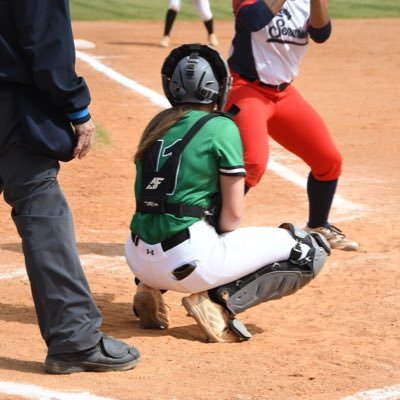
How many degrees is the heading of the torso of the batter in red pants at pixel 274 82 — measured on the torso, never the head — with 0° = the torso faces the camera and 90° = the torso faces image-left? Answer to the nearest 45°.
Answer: approximately 315°

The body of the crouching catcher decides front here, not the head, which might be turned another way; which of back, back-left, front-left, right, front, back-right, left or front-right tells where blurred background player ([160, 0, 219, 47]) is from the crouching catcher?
front-left

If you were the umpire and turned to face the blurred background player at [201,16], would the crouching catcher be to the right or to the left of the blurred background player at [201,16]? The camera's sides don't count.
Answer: right

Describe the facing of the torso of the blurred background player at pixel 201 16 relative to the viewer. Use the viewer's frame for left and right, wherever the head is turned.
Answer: facing the viewer

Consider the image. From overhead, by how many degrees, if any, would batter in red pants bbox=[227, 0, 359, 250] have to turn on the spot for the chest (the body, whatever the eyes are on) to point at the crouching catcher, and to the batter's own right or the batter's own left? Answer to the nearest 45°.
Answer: approximately 45° to the batter's own right

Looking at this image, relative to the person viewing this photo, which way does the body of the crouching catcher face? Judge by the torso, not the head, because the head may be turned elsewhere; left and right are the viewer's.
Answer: facing away from the viewer and to the right of the viewer

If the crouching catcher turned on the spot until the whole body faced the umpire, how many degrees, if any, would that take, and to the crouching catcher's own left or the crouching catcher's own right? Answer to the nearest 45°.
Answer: approximately 180°

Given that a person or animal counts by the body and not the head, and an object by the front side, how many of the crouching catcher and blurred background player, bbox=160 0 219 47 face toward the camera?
1

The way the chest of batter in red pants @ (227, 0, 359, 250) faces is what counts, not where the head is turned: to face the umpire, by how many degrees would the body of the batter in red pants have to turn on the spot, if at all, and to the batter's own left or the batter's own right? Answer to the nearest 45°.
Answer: approximately 45° to the batter's own right

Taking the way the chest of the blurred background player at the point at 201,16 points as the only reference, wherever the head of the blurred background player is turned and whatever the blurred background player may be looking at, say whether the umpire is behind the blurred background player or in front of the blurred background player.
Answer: in front

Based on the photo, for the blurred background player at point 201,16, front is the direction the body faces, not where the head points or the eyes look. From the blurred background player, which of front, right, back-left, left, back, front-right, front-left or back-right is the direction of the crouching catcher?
front

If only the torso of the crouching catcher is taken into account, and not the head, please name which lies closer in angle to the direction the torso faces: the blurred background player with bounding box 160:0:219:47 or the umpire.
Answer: the blurred background player

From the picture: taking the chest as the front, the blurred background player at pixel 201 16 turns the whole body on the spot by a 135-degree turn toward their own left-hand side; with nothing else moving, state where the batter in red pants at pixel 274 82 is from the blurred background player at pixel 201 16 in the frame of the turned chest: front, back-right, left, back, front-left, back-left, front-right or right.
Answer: back-right

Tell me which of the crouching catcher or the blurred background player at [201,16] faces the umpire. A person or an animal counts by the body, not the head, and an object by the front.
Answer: the blurred background player
